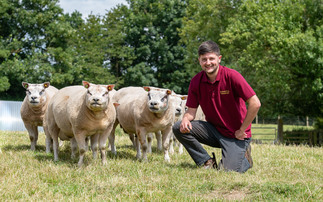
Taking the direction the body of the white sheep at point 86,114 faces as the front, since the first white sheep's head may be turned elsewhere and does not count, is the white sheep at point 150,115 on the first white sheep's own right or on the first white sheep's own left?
on the first white sheep's own left

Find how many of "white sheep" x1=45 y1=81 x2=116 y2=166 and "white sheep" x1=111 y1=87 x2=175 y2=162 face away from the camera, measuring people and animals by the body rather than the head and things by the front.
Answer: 0

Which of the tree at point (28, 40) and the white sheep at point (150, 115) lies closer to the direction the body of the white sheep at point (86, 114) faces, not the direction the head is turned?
the white sheep

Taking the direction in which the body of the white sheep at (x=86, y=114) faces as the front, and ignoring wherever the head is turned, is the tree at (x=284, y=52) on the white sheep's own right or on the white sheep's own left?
on the white sheep's own left

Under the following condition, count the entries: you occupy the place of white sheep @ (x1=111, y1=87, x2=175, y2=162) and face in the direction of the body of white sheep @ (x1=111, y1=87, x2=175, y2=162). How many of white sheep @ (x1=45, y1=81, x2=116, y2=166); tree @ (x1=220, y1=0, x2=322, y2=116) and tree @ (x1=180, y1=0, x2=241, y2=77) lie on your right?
1

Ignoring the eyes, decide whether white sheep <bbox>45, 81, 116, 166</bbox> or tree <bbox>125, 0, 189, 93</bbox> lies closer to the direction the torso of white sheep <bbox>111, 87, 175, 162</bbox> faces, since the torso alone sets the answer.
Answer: the white sheep

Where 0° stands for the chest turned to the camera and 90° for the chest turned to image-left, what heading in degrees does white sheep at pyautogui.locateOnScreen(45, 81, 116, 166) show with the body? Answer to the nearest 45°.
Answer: approximately 315°

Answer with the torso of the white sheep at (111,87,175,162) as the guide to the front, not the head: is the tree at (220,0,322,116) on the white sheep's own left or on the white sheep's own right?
on the white sheep's own left

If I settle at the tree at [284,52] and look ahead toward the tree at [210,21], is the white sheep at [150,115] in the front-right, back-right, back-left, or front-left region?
back-left

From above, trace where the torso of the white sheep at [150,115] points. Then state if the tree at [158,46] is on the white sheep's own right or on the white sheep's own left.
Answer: on the white sheep's own left

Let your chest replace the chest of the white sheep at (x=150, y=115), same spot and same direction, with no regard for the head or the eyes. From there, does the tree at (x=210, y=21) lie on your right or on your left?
on your left

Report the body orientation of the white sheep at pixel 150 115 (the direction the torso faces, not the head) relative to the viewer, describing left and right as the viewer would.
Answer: facing the viewer and to the right of the viewer

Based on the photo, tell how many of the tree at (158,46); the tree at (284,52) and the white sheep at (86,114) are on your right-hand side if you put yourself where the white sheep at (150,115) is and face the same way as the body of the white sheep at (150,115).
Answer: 1
